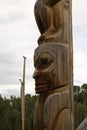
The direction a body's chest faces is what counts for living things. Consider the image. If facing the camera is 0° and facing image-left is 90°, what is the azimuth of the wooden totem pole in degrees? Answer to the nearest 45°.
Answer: approximately 90°
